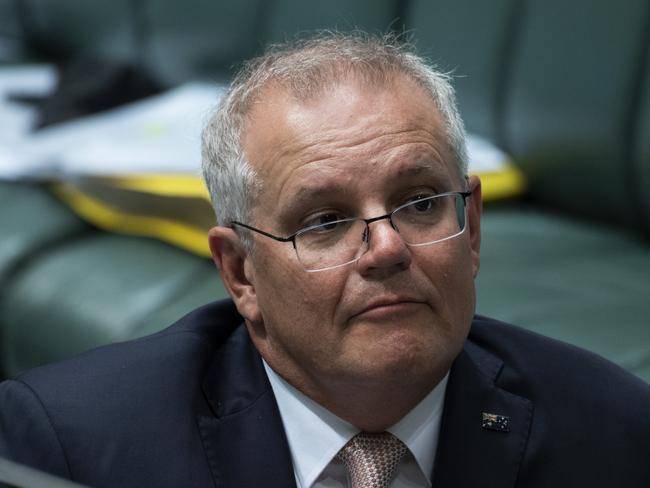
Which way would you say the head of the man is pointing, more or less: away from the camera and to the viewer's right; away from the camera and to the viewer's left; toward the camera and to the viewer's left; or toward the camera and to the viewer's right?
toward the camera and to the viewer's right

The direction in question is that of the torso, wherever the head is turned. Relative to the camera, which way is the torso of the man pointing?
toward the camera

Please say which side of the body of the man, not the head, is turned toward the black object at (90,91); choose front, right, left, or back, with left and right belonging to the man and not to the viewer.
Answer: back
